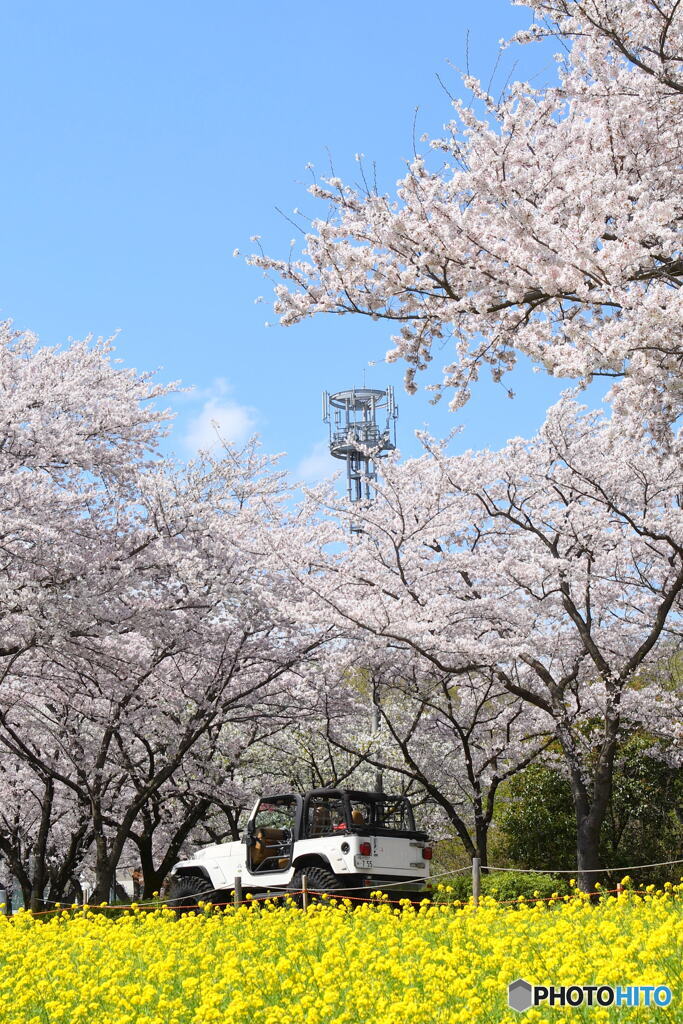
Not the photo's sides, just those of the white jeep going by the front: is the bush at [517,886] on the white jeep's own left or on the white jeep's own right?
on the white jeep's own right

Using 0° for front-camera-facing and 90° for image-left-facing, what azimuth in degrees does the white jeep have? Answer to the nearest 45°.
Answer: approximately 135°

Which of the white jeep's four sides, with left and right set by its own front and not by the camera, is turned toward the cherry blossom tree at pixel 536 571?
right

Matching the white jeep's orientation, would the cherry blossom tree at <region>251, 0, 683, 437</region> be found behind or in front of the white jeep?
behind
